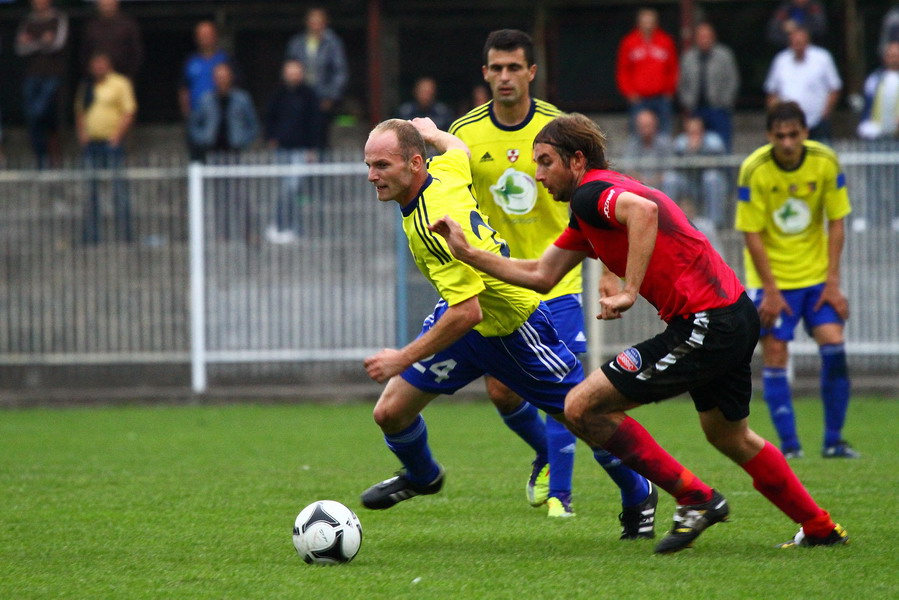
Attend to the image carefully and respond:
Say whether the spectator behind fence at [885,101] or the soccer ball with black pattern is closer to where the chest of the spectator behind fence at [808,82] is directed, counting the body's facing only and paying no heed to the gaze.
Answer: the soccer ball with black pattern

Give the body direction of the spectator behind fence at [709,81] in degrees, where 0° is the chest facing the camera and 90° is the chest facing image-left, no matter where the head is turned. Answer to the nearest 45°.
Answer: approximately 0°

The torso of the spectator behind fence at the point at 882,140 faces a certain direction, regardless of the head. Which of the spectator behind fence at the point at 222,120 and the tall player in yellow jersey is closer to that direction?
the tall player in yellow jersey

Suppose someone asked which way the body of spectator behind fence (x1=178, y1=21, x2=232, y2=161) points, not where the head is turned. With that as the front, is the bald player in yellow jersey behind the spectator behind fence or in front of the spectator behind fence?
in front

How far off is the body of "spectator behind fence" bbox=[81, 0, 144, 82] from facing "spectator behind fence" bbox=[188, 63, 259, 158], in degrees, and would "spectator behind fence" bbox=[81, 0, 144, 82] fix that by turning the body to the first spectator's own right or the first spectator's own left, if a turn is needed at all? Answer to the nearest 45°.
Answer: approximately 45° to the first spectator's own left

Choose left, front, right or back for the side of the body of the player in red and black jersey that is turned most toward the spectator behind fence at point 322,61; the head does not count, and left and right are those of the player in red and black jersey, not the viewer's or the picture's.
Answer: right

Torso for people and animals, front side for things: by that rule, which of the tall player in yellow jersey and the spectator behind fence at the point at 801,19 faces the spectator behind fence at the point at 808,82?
the spectator behind fence at the point at 801,19

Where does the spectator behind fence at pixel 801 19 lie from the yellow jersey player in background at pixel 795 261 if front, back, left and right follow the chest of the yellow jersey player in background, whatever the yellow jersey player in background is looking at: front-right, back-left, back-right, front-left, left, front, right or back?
back

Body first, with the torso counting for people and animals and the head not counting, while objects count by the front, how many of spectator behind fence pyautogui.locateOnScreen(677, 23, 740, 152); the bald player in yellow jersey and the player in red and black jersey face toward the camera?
1

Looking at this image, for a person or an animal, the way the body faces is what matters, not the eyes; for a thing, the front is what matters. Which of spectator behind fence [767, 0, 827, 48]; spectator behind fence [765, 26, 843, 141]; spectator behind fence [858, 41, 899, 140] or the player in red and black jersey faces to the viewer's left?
the player in red and black jersey

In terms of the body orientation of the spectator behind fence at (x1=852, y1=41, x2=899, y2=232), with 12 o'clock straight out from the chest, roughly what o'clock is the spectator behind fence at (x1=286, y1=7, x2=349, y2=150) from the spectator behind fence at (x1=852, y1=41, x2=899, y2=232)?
the spectator behind fence at (x1=286, y1=7, x2=349, y2=150) is roughly at 3 o'clock from the spectator behind fence at (x1=852, y1=41, x2=899, y2=232).

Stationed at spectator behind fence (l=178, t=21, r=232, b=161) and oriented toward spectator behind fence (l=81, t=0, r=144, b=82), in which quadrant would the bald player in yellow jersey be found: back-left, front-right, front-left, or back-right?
back-left
